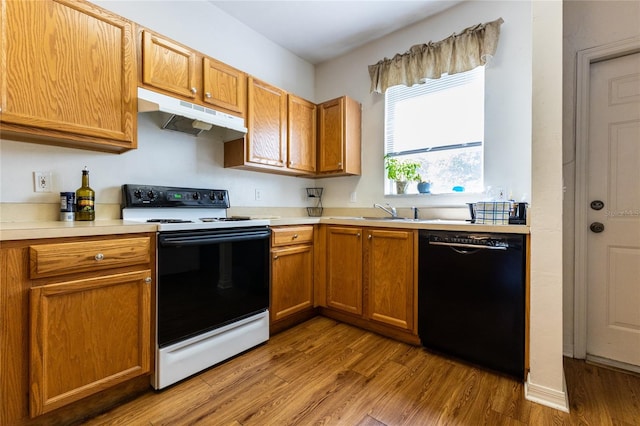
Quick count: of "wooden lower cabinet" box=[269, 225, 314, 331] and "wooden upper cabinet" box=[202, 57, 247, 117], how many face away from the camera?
0

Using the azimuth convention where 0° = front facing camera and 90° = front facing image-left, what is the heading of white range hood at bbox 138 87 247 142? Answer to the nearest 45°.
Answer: approximately 315°

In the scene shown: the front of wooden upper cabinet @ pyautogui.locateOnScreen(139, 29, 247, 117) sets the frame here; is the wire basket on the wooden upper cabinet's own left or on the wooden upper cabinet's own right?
on the wooden upper cabinet's own left

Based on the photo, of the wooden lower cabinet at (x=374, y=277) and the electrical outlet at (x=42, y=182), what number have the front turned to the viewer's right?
0

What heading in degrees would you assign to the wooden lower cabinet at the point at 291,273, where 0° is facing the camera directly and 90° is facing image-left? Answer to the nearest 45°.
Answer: approximately 315°

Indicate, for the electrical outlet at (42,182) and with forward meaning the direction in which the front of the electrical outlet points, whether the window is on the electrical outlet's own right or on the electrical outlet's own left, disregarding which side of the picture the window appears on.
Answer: on the electrical outlet's own left

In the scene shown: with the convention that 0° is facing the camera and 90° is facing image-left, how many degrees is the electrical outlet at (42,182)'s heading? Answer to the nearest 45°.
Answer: approximately 0°

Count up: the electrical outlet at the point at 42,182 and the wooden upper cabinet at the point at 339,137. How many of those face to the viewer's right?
0
